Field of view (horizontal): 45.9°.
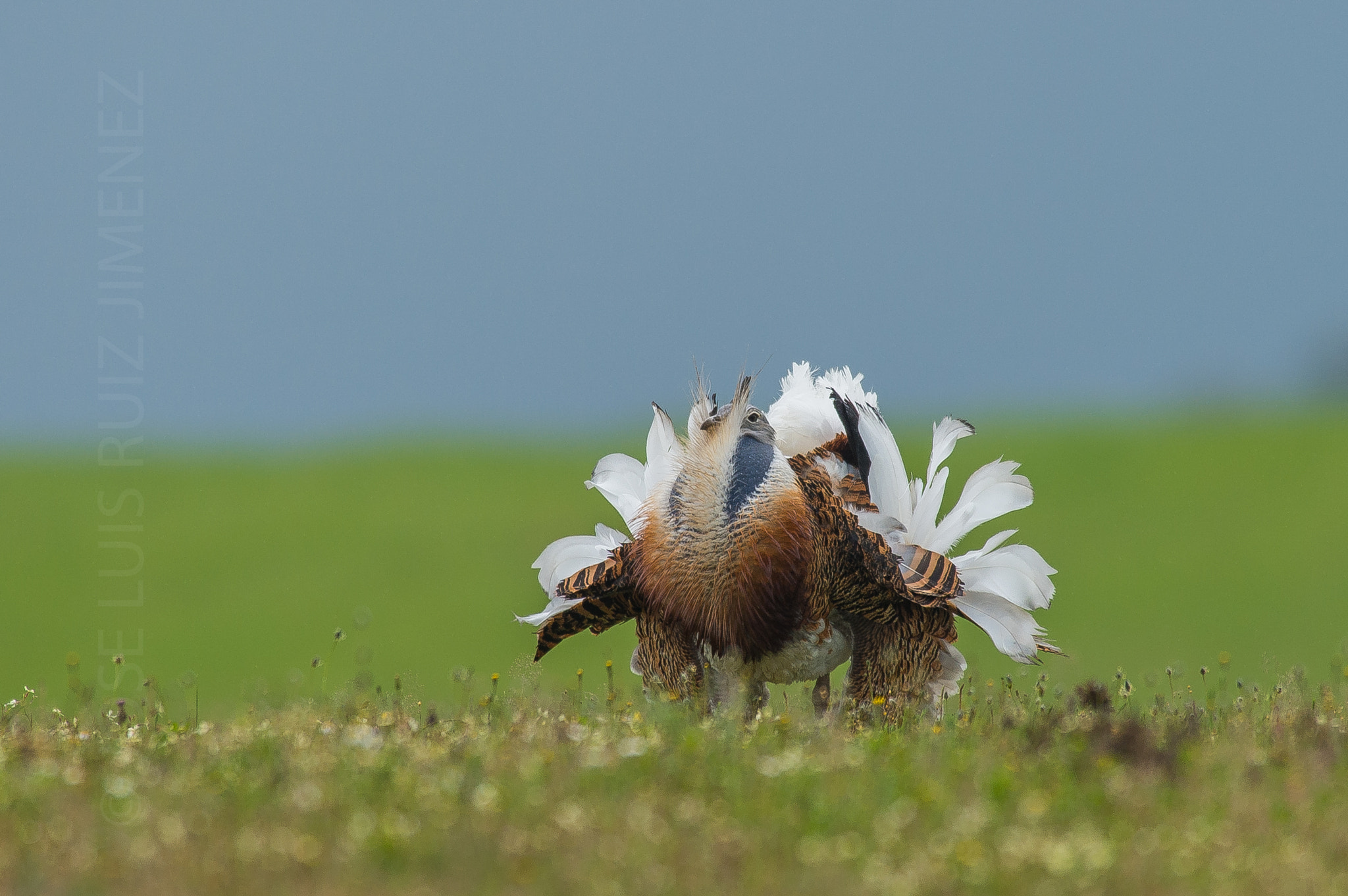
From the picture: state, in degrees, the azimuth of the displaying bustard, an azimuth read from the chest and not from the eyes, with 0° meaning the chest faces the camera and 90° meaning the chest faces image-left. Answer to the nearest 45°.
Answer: approximately 45°
